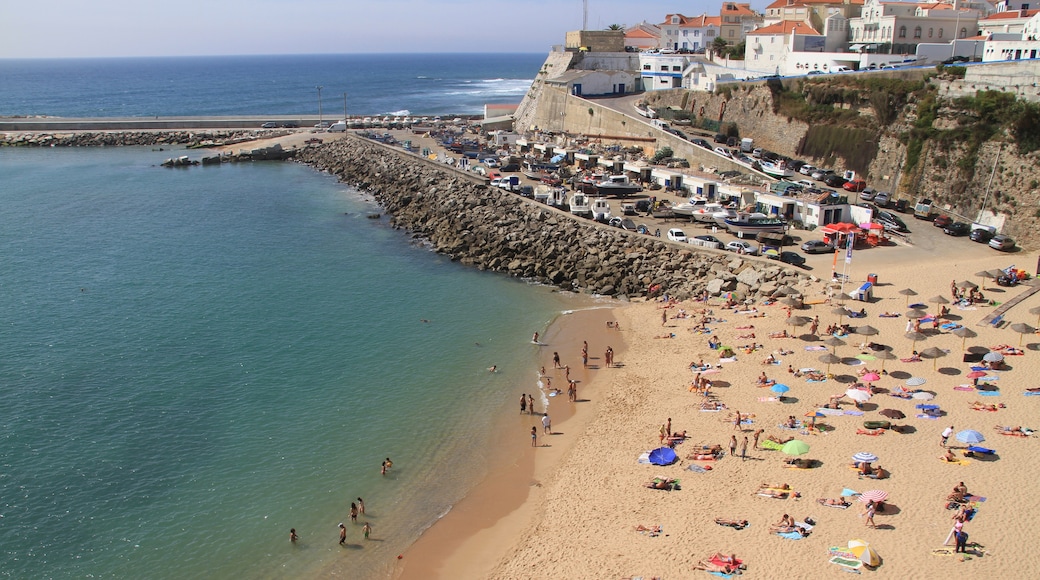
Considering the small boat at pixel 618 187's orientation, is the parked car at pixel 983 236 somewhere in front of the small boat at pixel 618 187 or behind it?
behind

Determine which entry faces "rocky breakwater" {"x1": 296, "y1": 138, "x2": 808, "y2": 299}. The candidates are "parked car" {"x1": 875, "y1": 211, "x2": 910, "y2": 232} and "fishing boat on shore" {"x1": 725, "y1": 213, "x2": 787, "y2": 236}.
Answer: the fishing boat on shore

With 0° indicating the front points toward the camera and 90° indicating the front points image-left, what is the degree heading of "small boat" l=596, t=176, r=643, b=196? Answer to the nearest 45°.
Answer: approximately 90°

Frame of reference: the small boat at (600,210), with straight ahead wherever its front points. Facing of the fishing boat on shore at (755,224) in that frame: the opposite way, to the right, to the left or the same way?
to the right

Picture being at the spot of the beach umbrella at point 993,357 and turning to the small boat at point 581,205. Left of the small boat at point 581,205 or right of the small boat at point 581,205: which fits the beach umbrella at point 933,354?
left

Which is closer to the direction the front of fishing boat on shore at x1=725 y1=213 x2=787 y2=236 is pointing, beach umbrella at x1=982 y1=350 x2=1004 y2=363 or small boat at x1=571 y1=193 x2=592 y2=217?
the small boat

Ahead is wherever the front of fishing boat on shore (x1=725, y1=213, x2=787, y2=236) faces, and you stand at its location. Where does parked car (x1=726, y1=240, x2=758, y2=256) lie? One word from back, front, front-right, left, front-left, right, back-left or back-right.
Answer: left

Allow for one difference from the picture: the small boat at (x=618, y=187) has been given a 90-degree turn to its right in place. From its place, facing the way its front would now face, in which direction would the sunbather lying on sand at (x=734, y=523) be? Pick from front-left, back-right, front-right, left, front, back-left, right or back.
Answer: back

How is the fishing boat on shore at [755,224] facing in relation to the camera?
to the viewer's left

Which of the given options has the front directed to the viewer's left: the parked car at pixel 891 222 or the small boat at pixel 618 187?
the small boat

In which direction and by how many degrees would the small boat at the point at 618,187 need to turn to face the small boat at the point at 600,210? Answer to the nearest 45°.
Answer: approximately 90° to its left
